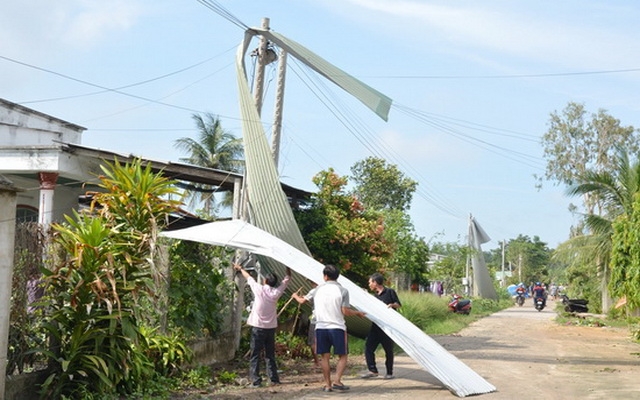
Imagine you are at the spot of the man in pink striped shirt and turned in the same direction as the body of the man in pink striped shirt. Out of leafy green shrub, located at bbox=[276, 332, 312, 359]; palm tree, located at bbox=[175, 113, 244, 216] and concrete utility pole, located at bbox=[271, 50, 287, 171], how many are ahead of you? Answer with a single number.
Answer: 3

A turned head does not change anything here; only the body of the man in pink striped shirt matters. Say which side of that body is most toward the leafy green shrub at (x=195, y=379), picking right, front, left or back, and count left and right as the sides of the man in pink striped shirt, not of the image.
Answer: left

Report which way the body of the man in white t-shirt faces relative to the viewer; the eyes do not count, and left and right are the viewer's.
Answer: facing away from the viewer

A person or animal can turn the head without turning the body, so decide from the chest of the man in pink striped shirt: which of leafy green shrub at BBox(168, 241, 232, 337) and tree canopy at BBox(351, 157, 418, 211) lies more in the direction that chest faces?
the tree canopy

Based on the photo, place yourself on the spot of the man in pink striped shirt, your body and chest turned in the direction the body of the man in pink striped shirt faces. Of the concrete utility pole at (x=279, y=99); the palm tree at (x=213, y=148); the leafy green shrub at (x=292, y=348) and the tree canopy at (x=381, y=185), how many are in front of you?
4

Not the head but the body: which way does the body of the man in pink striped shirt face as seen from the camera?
away from the camera

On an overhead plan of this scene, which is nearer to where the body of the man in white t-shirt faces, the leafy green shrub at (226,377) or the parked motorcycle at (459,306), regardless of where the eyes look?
the parked motorcycle

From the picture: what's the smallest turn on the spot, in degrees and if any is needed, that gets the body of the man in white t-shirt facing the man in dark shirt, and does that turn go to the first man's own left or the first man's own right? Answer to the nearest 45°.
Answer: approximately 45° to the first man's own right

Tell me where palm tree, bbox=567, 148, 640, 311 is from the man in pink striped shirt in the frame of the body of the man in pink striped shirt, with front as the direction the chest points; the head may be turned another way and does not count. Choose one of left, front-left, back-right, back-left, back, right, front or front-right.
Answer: front-right

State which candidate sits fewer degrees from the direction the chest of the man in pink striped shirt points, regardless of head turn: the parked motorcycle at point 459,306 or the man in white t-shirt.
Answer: the parked motorcycle

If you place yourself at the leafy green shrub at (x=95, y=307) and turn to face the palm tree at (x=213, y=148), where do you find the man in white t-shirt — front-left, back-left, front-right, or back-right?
front-right

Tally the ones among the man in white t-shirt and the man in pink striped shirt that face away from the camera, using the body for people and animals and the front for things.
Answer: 2

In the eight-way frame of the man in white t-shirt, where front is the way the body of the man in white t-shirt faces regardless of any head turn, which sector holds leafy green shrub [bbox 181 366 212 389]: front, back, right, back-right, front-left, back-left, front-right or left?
left

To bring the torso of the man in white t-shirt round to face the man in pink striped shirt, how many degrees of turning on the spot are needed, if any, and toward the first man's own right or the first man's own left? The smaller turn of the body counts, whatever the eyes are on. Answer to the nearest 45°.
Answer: approximately 45° to the first man's own left
